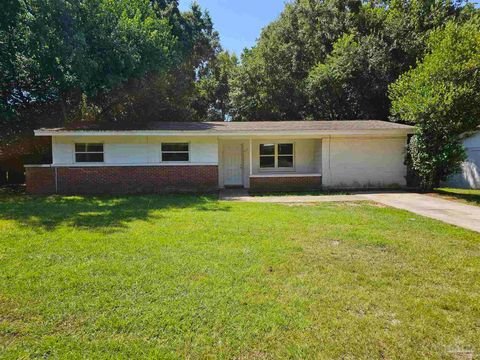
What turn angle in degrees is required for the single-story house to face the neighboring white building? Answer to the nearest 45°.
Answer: approximately 90° to its left

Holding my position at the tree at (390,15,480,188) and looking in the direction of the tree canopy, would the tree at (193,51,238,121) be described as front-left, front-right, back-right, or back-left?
front-left

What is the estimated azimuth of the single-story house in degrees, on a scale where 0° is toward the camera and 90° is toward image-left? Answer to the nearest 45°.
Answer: approximately 0°

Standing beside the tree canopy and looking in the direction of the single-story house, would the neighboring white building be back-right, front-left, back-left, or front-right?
front-left

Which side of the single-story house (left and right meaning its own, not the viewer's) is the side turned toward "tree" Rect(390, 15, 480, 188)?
left

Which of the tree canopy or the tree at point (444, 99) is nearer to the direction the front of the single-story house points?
the tree

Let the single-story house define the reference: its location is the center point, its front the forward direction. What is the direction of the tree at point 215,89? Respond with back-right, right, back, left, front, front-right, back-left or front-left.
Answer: back

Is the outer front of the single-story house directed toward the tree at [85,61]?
no

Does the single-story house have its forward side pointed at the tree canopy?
no
